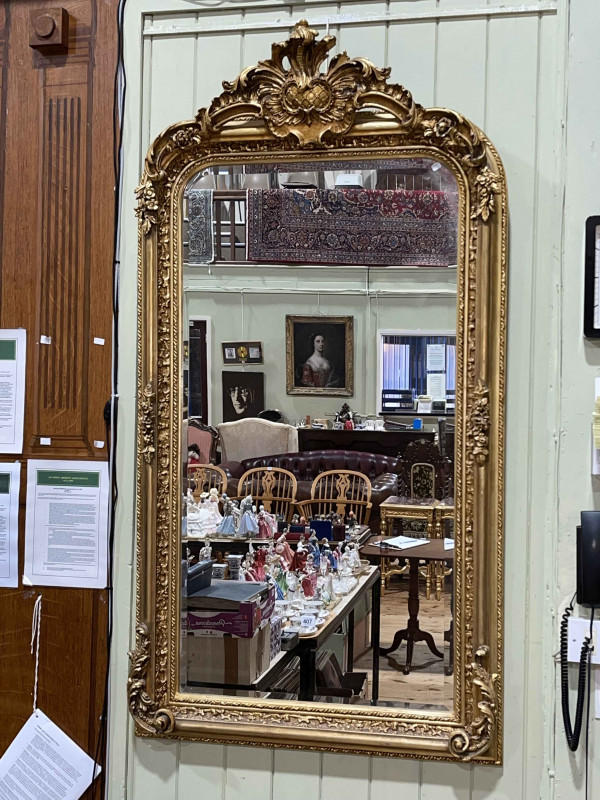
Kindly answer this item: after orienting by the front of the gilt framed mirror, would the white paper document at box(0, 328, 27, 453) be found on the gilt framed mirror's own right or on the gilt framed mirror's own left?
on the gilt framed mirror's own right

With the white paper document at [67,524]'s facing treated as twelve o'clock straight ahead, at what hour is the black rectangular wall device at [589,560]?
The black rectangular wall device is roughly at 10 o'clock from the white paper document.

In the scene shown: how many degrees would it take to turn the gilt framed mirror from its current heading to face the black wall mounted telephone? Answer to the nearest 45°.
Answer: approximately 90° to its left

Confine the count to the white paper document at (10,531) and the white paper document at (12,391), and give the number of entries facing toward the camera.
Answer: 2

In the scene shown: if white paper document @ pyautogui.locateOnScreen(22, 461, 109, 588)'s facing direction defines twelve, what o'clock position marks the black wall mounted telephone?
The black wall mounted telephone is roughly at 10 o'clock from the white paper document.

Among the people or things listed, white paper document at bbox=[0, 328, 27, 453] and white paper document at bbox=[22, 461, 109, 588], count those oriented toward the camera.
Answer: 2

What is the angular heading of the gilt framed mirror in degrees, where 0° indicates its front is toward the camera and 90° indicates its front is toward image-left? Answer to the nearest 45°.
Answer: approximately 0°

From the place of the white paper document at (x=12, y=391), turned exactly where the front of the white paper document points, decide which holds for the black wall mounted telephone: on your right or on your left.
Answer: on your left

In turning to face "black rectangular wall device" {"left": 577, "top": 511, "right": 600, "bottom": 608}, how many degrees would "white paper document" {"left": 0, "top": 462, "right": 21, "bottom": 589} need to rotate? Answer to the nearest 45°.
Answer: approximately 45° to its left

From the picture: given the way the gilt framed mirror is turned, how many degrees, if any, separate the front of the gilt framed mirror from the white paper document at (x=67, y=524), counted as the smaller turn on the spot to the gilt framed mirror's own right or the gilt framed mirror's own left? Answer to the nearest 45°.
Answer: approximately 90° to the gilt framed mirror's own right

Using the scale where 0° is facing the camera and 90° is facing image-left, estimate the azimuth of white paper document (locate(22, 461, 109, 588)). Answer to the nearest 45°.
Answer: approximately 0°
